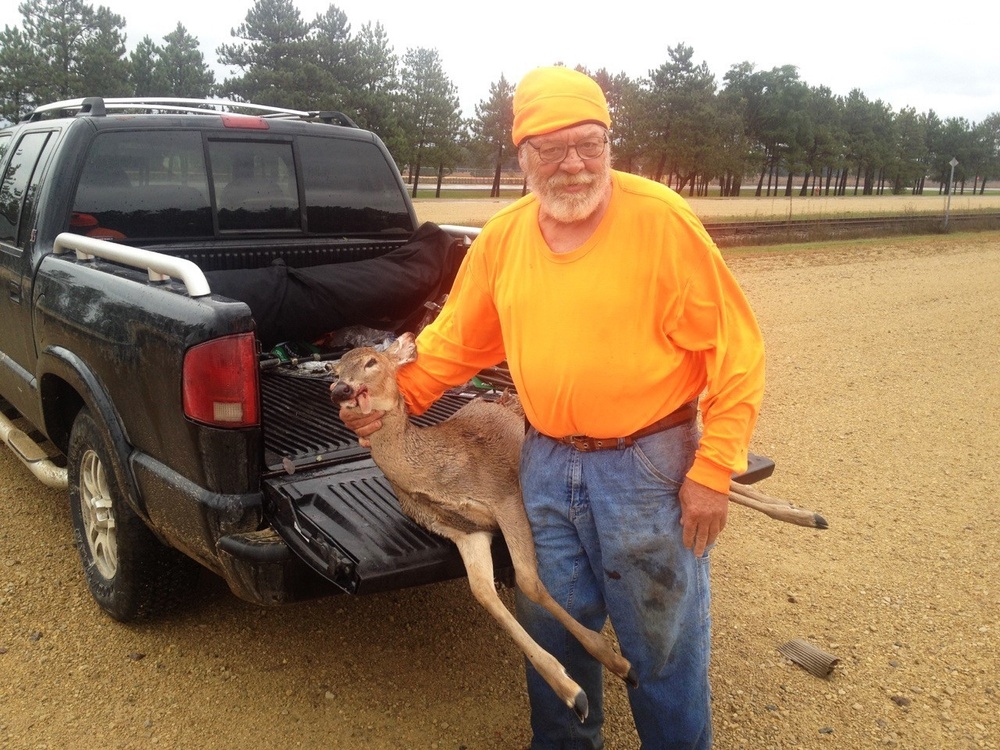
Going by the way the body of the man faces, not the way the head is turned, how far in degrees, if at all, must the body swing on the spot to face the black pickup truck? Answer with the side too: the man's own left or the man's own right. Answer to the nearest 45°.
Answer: approximately 135° to the man's own right

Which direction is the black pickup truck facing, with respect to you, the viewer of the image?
facing away from the viewer and to the left of the viewer

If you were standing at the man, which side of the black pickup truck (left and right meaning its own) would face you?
back

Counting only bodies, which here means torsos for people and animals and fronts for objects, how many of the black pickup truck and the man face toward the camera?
1

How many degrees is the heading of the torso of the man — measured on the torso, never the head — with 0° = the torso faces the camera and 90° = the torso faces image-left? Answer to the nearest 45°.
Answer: approximately 0°
